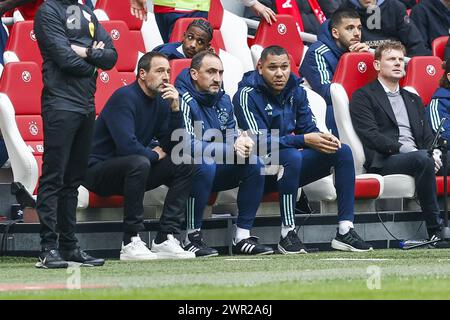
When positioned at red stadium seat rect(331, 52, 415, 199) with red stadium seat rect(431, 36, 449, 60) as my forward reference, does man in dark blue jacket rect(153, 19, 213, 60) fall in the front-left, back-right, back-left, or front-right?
back-left

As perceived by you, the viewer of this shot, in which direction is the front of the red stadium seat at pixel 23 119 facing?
facing the viewer and to the right of the viewer

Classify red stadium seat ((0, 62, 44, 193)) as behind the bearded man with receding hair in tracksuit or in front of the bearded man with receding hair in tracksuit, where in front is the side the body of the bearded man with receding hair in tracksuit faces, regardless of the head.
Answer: behind

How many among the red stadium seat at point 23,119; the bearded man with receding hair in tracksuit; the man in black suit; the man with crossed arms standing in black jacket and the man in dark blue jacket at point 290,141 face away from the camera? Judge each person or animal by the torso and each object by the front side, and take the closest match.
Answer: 0

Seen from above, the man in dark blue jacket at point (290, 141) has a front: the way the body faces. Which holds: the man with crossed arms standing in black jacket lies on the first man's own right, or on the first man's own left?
on the first man's own right

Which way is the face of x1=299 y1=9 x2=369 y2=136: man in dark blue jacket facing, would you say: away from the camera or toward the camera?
toward the camera

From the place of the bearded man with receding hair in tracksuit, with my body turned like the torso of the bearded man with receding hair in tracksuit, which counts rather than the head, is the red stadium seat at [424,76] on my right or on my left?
on my left

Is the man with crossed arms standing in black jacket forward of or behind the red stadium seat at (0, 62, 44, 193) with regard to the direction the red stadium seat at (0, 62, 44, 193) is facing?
forward

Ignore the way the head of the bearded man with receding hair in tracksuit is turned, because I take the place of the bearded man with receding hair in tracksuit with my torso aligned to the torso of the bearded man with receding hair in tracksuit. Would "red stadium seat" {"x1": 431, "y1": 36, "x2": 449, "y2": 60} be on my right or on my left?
on my left
